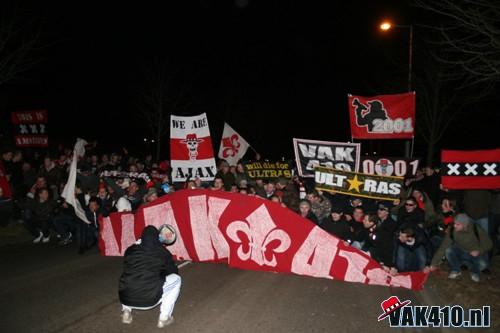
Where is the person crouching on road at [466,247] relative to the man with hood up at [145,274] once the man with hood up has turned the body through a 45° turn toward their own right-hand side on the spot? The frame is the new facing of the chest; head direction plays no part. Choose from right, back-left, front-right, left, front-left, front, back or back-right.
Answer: front

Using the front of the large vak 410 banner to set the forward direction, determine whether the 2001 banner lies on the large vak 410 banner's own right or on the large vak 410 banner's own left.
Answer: on the large vak 410 banner's own left

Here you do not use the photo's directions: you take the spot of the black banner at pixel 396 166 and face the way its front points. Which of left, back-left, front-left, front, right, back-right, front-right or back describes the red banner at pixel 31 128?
right

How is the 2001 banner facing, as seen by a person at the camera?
facing the viewer

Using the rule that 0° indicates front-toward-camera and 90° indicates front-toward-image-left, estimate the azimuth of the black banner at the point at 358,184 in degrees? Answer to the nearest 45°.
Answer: approximately 0°

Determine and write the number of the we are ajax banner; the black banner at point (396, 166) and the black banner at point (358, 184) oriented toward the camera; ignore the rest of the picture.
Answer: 3

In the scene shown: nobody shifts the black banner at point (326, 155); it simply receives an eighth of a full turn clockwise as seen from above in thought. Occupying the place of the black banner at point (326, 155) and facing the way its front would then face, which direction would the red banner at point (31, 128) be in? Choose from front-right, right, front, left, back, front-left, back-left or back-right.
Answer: front-right

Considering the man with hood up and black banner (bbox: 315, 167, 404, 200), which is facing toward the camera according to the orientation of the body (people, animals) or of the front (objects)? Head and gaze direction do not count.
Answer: the black banner

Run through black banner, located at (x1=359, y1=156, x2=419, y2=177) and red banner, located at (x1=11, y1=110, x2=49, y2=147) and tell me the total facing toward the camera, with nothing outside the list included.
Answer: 2

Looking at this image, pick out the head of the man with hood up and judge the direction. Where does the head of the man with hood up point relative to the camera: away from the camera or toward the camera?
away from the camera

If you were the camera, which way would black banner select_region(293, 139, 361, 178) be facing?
facing the viewer

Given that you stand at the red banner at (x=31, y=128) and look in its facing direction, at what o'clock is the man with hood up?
The man with hood up is roughly at 12 o'clock from the red banner.

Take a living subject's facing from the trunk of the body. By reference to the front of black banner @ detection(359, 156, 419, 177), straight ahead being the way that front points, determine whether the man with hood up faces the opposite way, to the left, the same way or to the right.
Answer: the opposite way

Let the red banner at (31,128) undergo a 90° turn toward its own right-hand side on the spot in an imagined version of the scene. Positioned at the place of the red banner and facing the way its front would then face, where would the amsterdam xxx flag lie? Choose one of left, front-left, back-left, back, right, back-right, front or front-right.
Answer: back-left

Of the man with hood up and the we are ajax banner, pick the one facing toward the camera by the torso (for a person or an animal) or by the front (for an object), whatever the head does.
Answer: the we are ajax banner

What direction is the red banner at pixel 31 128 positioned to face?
toward the camera

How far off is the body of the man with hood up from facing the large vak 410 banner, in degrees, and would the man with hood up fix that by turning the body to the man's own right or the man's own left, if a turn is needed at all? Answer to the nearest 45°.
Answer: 0° — they already face it

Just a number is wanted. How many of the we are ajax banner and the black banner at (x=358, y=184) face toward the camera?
2

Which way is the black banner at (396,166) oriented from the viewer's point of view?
toward the camera
